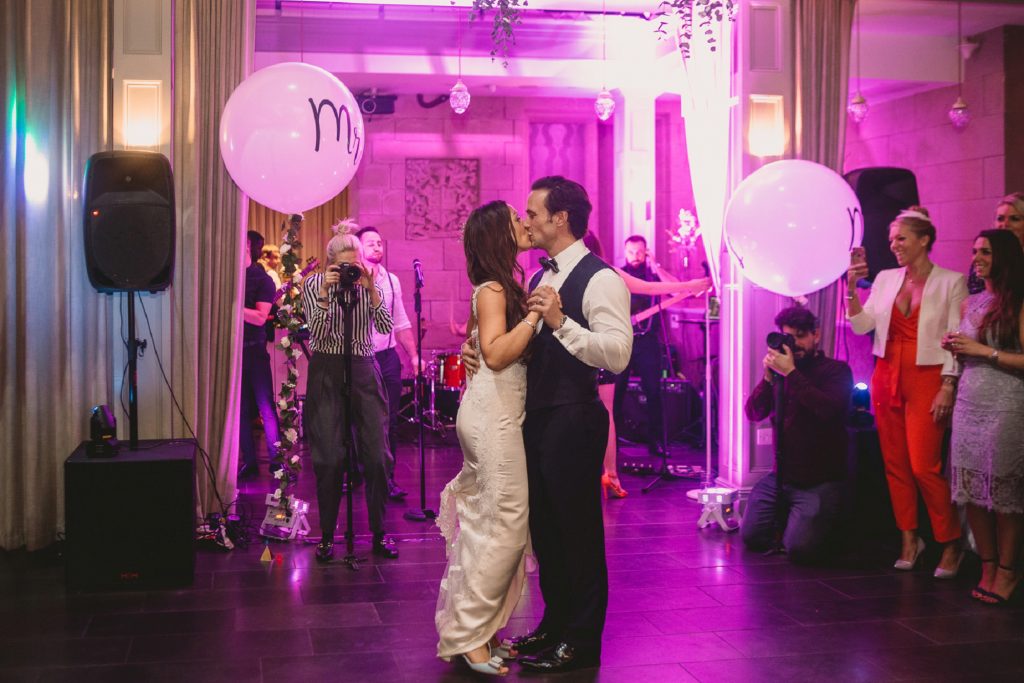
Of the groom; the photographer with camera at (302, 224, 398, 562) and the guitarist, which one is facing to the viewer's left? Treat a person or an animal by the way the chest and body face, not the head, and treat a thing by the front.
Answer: the groom

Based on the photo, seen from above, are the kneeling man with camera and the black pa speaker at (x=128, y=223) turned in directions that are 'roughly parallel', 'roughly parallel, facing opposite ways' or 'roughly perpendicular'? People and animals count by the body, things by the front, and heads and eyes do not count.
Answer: roughly perpendicular

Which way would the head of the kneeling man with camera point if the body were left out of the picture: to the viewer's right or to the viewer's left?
to the viewer's left

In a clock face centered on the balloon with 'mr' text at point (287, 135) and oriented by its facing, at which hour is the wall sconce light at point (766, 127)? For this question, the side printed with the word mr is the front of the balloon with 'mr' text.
The wall sconce light is roughly at 10 o'clock from the balloon with 'mr' text.

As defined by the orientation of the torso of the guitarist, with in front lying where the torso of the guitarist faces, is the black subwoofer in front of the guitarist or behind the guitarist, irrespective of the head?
in front

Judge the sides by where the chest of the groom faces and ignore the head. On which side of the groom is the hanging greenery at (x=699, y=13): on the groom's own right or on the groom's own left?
on the groom's own right

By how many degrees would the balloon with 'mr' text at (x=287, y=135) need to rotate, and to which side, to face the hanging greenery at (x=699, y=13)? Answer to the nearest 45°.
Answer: approximately 45° to its left

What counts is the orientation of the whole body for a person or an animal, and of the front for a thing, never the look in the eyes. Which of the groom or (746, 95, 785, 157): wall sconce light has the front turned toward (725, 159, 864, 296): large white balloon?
the wall sconce light
